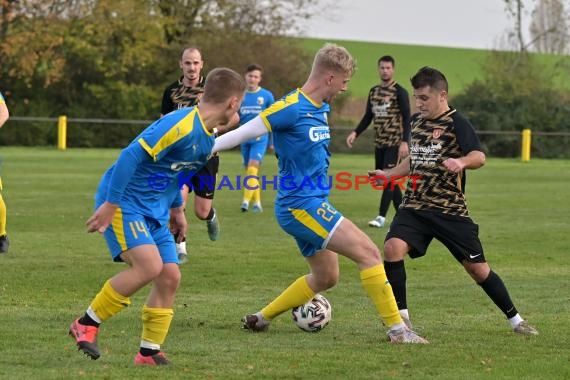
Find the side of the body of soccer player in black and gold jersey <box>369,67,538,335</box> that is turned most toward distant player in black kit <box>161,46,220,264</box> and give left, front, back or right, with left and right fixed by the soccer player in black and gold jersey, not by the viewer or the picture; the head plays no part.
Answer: right

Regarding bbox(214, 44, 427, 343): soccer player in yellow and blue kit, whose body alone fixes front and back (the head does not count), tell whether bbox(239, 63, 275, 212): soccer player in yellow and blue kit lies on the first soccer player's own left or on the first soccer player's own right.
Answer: on the first soccer player's own left

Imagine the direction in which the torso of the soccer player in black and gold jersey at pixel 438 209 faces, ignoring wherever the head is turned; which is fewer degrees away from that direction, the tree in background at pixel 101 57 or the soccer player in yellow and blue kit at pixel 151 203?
the soccer player in yellow and blue kit

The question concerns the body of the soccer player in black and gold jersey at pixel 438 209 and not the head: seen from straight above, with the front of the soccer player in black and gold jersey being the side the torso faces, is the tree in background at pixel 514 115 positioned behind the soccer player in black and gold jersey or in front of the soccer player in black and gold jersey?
behind

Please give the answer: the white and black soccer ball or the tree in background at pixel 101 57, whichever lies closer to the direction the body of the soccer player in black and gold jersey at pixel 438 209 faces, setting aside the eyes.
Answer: the white and black soccer ball

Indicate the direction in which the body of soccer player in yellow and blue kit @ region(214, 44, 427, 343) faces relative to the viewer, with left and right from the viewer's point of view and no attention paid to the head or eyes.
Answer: facing to the right of the viewer

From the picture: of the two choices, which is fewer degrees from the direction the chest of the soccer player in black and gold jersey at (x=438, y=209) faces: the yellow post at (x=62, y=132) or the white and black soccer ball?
the white and black soccer ball

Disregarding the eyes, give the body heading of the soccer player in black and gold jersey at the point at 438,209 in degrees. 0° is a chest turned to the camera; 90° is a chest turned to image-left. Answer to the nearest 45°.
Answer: approximately 45°
